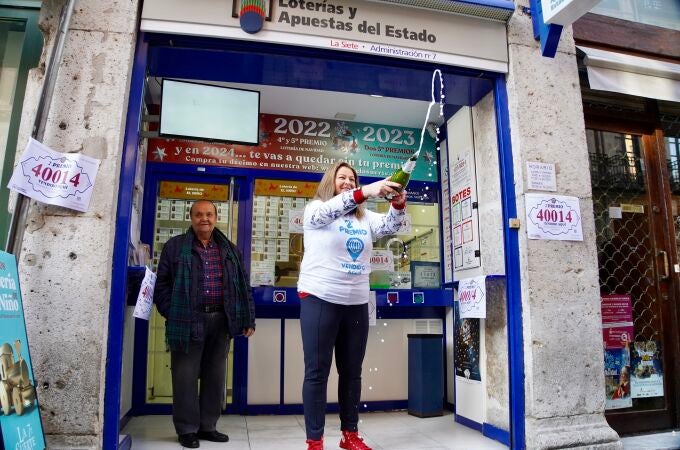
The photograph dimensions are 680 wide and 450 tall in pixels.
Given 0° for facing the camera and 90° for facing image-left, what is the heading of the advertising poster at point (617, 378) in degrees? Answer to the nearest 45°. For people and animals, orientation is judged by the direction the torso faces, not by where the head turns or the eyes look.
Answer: approximately 0°

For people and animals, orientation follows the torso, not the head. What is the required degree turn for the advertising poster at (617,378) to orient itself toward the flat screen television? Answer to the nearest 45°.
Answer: approximately 45° to its right

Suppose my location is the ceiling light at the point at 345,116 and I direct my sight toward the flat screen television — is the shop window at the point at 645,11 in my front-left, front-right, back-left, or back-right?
back-left

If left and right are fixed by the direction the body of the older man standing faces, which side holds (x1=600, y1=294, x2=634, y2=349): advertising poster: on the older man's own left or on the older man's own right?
on the older man's own left

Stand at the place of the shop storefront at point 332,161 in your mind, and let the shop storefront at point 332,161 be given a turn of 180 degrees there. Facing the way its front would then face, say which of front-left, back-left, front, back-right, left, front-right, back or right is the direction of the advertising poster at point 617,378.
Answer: right

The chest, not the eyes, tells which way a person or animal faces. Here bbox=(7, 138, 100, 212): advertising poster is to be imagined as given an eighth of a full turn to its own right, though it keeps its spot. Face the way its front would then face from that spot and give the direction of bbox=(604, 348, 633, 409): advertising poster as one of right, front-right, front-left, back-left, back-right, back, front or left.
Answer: back-left

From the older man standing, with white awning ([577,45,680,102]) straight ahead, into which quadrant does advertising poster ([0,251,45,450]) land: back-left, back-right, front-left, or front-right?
back-right
